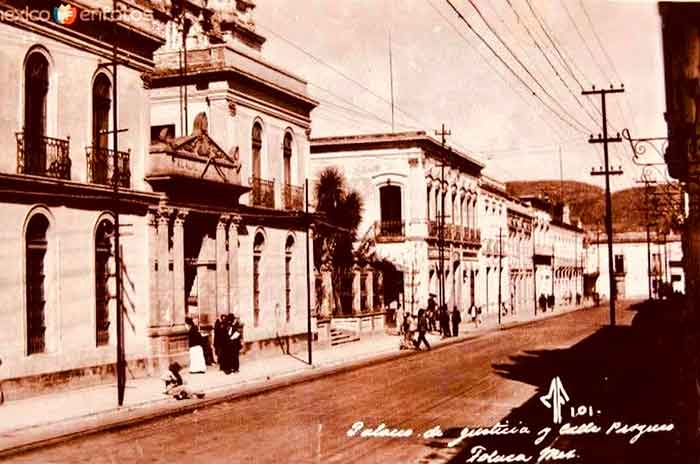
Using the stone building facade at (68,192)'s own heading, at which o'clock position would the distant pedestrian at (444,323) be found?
The distant pedestrian is roughly at 9 o'clock from the stone building facade.

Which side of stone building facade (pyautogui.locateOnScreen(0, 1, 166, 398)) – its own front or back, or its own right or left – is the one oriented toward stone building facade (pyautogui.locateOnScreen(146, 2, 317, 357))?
left

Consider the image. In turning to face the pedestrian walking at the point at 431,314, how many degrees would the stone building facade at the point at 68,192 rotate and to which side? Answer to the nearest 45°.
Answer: approximately 90° to its left

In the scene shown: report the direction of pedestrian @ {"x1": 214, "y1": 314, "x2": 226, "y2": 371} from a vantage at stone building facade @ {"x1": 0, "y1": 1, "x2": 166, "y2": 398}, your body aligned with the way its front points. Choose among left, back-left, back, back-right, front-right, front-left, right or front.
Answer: left

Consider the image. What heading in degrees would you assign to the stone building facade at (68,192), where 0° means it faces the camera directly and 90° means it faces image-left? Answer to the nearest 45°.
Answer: approximately 315°

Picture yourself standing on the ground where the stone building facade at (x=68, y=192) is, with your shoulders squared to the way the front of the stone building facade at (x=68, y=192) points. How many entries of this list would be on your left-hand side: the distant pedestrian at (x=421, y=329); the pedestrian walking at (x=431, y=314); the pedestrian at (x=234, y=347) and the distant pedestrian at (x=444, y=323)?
4

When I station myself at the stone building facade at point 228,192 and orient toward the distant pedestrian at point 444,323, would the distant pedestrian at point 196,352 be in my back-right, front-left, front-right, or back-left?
back-right

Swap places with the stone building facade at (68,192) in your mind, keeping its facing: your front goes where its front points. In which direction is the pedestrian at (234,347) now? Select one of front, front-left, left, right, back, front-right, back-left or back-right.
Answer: left

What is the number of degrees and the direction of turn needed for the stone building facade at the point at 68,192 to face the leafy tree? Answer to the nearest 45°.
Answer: approximately 90° to its left

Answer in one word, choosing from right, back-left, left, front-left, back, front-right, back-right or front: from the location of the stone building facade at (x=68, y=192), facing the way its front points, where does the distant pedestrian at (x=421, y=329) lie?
left
